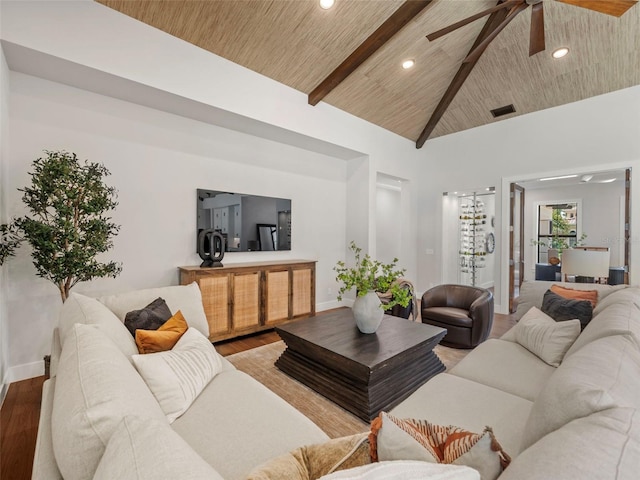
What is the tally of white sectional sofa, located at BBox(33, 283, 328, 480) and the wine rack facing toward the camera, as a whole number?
1

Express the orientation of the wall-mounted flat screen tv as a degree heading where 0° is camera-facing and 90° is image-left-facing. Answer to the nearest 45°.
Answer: approximately 315°

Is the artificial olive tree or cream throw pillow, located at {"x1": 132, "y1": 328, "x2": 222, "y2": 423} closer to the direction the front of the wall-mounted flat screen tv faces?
the cream throw pillow

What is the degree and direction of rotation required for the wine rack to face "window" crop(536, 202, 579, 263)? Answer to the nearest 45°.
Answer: approximately 135° to its left

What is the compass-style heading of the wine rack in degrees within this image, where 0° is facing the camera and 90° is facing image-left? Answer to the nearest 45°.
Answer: approximately 0°

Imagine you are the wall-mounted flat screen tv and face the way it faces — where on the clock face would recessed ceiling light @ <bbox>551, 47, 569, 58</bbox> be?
The recessed ceiling light is roughly at 11 o'clock from the wall-mounted flat screen tv.

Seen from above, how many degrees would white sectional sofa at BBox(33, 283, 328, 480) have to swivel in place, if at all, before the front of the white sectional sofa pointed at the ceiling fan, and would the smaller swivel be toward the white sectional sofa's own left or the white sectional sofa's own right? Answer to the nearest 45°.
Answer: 0° — it already faces it

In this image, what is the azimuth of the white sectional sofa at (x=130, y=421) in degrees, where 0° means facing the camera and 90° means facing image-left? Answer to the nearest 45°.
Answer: approximately 270°

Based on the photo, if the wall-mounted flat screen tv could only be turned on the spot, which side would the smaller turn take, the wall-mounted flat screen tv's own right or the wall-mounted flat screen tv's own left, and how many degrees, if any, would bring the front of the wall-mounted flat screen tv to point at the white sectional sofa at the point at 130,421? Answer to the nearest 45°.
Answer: approximately 45° to the wall-mounted flat screen tv's own right

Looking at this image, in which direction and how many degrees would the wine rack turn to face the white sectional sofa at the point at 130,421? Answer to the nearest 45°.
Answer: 0° — it already faces it
